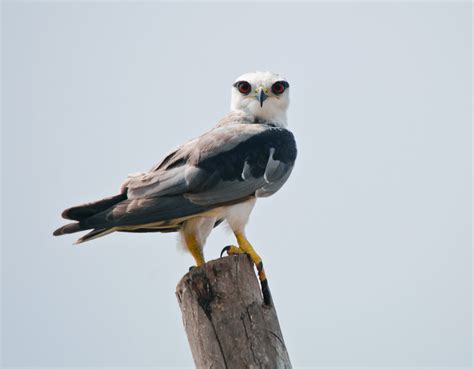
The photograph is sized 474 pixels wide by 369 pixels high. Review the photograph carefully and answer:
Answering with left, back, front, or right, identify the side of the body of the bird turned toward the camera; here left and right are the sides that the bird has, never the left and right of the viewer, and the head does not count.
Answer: right
